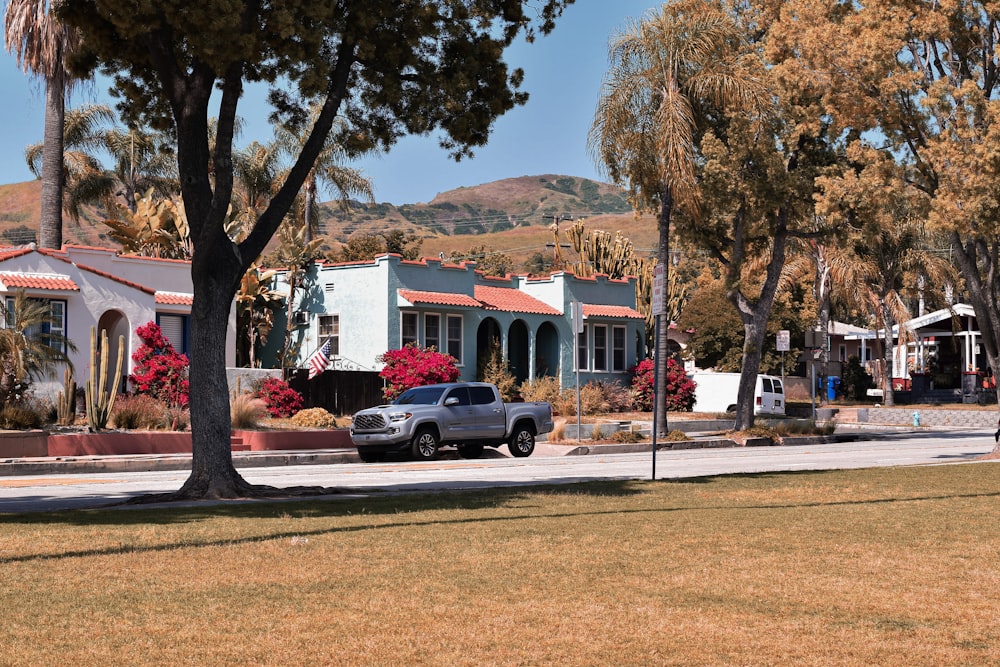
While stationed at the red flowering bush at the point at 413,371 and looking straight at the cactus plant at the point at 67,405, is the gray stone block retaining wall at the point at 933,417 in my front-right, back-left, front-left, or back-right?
back-left

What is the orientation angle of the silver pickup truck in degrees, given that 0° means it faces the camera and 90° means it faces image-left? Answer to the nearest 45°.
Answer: approximately 45°

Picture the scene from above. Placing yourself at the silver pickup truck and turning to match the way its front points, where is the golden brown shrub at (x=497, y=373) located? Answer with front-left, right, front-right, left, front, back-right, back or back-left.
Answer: back-right

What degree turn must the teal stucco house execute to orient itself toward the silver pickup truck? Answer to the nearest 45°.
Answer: approximately 45° to its right

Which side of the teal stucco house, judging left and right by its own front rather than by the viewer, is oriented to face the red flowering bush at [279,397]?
right

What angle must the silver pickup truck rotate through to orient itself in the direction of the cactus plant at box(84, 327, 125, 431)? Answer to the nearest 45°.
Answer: approximately 45° to its right

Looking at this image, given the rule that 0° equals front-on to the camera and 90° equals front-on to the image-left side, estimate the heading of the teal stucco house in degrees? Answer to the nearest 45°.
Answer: approximately 315°

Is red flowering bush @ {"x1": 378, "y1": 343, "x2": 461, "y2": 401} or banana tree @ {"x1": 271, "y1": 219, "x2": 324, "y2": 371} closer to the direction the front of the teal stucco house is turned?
the red flowering bush

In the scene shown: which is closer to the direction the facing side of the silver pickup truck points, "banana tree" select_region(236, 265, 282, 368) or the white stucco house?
the white stucco house

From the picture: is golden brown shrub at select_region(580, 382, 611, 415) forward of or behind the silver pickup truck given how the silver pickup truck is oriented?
behind

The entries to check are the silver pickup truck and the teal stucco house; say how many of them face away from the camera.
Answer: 0

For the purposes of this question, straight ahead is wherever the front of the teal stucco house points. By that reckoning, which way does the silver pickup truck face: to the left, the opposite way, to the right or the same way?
to the right

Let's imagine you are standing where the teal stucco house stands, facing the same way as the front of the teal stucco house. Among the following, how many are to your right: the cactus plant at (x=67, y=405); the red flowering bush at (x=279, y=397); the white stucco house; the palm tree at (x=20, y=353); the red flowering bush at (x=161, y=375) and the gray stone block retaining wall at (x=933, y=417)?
5

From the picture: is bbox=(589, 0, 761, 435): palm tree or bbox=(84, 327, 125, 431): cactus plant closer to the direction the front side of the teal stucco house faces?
the palm tree

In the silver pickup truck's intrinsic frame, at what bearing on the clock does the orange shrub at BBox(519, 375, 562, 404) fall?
The orange shrub is roughly at 5 o'clock from the silver pickup truck.

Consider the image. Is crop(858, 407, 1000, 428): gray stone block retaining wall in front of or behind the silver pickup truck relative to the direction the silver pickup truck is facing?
behind

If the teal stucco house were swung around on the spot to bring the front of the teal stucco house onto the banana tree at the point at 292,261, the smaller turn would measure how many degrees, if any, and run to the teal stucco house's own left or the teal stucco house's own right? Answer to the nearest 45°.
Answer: approximately 135° to the teal stucco house's own right

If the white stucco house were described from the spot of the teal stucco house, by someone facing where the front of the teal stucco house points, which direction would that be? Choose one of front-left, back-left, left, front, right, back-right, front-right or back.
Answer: right
